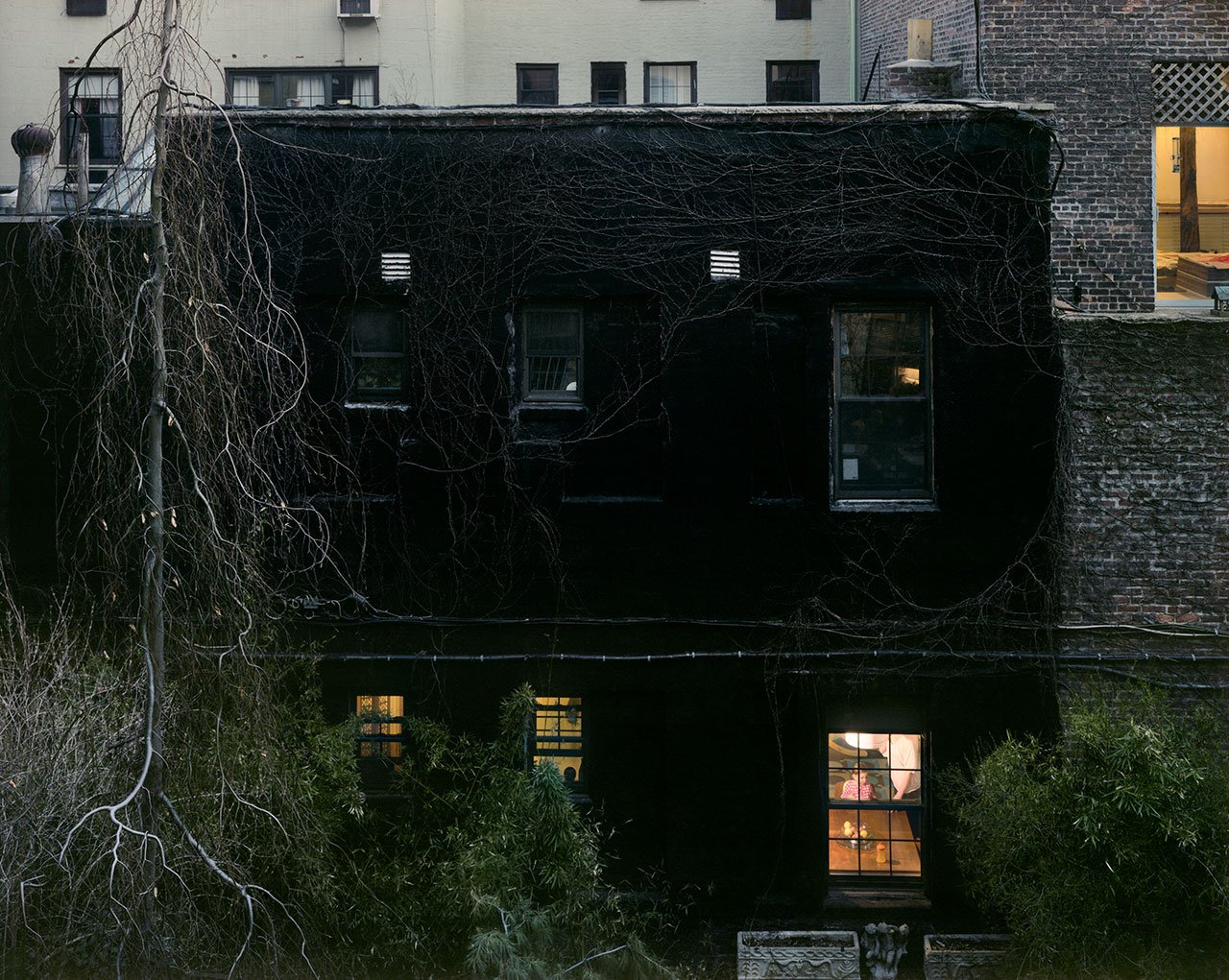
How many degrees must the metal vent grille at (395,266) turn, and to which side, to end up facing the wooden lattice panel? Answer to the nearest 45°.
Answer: approximately 90° to its left

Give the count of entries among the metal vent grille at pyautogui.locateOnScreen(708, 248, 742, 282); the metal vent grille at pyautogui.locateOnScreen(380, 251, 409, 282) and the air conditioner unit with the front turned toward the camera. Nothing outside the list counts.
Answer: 3

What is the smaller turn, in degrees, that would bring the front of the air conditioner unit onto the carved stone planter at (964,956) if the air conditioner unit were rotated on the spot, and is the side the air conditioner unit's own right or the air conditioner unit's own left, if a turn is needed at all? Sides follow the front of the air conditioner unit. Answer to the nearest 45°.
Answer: approximately 45° to the air conditioner unit's own left

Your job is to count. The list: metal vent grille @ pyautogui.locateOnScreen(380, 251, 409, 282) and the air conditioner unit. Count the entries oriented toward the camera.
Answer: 2

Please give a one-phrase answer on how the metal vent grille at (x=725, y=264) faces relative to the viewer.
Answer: facing the viewer

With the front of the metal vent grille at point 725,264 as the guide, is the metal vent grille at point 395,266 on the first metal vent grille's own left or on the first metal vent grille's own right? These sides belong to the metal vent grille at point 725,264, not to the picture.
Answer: on the first metal vent grille's own right

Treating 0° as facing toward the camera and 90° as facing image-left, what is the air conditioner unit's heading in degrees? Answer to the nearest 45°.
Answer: approximately 0°

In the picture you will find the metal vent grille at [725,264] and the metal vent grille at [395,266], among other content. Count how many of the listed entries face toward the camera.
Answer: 2

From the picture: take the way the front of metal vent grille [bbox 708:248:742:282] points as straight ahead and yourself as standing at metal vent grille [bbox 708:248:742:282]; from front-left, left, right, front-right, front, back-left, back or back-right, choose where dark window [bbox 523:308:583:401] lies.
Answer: right

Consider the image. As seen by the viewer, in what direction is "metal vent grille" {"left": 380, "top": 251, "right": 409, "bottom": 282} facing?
toward the camera

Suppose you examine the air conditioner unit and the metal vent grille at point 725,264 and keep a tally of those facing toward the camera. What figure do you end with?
2
